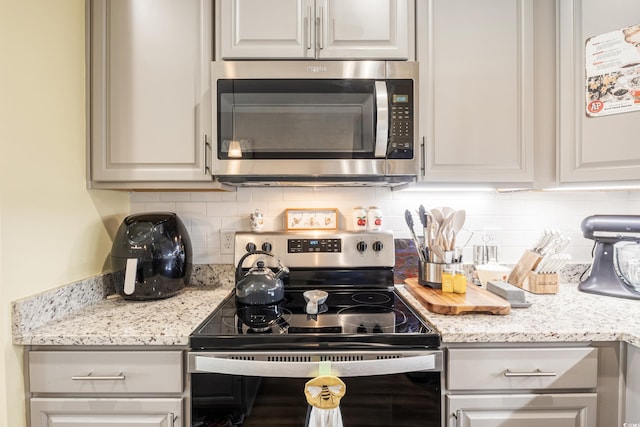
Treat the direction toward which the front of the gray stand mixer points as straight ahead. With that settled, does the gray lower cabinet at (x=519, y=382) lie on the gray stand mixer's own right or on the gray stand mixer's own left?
on the gray stand mixer's own right

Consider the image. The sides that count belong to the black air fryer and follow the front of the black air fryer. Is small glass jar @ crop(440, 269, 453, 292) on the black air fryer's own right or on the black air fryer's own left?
on the black air fryer's own left

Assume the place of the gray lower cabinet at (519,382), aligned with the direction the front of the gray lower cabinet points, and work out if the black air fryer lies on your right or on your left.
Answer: on your right

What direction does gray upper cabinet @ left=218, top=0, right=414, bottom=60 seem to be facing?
toward the camera

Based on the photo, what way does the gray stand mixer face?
to the viewer's right

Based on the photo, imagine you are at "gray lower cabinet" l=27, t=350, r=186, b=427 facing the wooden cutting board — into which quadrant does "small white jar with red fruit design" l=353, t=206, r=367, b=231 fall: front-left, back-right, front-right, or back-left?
front-left

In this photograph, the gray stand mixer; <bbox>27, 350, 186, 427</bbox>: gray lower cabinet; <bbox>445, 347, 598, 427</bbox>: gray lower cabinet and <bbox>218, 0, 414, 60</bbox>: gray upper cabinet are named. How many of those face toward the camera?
3

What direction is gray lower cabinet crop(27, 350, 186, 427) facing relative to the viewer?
toward the camera
